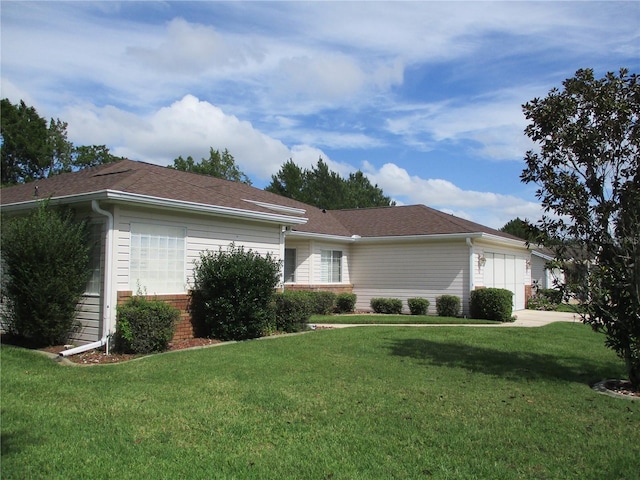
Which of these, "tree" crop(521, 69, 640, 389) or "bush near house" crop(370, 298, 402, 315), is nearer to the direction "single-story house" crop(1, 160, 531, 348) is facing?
the tree

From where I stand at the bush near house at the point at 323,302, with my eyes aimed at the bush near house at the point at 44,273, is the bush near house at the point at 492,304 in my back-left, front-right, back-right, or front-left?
back-left

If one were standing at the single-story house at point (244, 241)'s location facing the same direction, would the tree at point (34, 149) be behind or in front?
behind

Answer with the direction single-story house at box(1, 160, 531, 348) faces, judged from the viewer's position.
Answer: facing the viewer and to the right of the viewer
